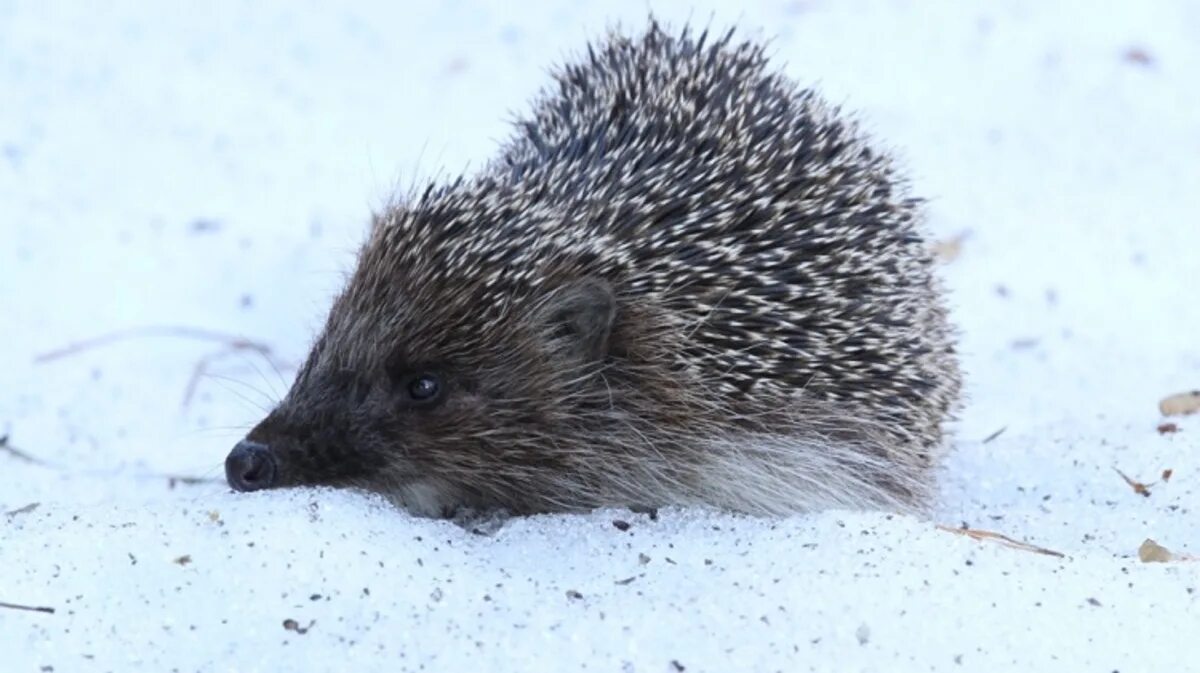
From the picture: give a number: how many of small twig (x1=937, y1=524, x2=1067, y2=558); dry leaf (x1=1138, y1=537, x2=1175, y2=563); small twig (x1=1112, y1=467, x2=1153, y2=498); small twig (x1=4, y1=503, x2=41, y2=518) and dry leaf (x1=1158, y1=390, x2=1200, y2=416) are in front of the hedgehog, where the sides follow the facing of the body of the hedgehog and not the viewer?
1

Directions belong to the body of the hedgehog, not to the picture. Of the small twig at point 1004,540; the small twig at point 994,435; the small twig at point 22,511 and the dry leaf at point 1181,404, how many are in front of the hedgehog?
1

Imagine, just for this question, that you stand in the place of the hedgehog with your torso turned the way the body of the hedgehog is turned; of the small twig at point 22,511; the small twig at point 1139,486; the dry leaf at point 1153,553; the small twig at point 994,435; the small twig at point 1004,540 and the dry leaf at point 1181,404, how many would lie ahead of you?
1

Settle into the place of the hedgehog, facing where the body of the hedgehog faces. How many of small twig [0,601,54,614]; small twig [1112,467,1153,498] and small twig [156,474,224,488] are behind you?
1

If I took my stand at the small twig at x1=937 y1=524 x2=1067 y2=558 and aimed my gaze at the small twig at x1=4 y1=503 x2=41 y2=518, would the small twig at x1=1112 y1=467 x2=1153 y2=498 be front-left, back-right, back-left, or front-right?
back-right

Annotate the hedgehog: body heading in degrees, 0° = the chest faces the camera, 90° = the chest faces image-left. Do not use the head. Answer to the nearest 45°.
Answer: approximately 90°

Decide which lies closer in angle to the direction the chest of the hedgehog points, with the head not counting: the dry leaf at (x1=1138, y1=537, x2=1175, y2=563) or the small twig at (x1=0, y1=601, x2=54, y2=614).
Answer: the small twig

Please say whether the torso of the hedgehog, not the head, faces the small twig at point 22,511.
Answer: yes

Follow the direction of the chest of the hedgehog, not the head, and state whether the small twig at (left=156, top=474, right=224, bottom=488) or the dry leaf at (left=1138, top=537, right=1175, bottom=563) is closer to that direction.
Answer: the small twig

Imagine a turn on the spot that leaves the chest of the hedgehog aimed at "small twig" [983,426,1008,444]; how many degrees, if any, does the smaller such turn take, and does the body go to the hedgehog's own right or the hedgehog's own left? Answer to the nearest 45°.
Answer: approximately 135° to the hedgehog's own right

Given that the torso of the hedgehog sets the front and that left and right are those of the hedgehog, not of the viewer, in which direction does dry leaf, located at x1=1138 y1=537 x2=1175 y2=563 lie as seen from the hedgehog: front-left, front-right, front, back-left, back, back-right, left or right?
back

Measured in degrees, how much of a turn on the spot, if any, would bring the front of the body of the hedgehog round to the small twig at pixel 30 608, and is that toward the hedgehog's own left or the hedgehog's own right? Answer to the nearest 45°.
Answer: approximately 45° to the hedgehog's own left

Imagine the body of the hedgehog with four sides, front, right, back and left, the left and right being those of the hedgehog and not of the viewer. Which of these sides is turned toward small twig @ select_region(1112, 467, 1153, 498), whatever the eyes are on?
back

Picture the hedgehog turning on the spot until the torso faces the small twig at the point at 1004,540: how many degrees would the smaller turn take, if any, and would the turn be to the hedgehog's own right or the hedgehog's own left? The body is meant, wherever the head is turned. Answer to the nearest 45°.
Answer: approximately 180°
